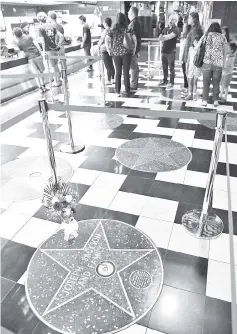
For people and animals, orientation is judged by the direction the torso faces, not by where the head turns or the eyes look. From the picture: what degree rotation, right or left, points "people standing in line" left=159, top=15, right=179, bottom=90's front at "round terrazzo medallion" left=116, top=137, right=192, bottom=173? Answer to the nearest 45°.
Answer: approximately 45° to their left

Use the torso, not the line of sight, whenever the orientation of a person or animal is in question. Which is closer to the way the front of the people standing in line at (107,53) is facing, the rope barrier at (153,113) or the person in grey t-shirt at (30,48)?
the person in grey t-shirt

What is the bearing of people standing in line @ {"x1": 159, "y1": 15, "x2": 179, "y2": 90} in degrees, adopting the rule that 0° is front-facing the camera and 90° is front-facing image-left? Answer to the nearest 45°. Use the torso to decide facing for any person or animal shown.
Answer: approximately 45°

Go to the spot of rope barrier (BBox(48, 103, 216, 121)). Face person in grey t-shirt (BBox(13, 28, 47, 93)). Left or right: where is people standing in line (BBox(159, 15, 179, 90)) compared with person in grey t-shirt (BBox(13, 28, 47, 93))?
right

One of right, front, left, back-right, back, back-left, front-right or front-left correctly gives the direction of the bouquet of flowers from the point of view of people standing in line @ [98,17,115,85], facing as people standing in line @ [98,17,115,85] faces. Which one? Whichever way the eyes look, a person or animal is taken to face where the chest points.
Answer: left

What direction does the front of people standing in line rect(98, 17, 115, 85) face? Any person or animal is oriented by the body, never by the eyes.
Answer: to the viewer's left

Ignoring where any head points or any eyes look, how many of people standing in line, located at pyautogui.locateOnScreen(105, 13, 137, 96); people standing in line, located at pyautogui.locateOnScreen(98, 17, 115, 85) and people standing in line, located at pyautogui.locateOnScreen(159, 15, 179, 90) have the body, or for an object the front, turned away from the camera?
1

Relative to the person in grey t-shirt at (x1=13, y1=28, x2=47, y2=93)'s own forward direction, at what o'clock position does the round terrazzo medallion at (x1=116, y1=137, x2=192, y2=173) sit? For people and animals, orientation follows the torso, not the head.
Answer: The round terrazzo medallion is roughly at 7 o'clock from the person in grey t-shirt.

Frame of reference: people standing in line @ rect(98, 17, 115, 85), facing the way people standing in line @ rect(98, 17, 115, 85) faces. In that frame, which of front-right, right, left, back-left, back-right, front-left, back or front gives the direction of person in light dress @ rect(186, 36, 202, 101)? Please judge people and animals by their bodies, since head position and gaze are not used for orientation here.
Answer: back-left

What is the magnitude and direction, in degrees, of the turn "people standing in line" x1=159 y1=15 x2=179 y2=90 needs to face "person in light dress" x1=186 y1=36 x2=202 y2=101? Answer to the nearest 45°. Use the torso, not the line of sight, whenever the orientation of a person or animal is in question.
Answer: approximately 90° to their left

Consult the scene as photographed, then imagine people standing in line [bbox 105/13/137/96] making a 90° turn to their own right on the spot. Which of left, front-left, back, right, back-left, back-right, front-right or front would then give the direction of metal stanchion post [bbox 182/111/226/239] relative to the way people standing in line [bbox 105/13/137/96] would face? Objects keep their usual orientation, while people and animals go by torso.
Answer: right

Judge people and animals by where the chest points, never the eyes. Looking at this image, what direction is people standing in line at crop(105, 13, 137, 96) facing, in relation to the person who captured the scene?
facing away from the viewer

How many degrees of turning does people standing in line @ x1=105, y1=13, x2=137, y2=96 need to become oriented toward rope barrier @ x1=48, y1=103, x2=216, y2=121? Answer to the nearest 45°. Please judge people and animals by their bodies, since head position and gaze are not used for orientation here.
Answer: approximately 180°

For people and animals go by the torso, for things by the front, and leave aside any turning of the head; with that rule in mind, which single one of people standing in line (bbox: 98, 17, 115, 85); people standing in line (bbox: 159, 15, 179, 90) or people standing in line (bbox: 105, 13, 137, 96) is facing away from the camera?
people standing in line (bbox: 105, 13, 137, 96)
